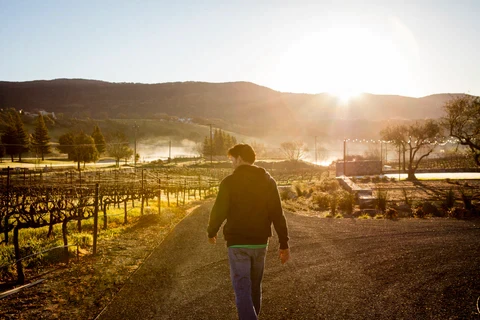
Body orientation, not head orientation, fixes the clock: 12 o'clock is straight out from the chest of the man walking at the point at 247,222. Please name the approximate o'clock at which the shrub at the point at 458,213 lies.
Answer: The shrub is roughly at 1 o'clock from the man walking.

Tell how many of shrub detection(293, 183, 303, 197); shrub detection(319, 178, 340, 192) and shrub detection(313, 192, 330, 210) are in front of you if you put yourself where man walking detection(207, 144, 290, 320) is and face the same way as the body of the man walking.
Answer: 3

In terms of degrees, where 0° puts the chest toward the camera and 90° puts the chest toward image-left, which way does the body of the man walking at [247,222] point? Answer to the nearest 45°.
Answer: approximately 180°

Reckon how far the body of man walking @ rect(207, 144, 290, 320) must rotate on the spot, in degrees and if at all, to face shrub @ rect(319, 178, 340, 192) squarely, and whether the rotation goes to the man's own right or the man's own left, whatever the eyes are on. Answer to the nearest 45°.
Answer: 0° — they already face it

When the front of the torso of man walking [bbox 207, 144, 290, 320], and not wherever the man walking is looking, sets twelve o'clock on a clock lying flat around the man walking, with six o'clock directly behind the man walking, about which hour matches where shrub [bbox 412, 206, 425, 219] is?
The shrub is roughly at 1 o'clock from the man walking.

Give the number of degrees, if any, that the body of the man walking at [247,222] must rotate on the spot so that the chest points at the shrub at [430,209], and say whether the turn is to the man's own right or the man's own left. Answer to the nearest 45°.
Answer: approximately 45° to the man's own right

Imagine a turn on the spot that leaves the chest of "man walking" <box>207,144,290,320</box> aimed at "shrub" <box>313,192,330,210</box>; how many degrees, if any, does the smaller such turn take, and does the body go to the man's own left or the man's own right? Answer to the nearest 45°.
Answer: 0° — they already face it

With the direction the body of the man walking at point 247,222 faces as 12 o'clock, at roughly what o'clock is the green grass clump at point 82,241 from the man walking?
The green grass clump is roughly at 11 o'clock from the man walking.

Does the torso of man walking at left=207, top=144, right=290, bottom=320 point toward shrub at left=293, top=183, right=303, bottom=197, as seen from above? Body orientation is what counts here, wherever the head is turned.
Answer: yes
